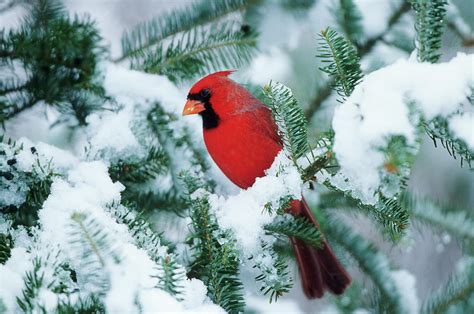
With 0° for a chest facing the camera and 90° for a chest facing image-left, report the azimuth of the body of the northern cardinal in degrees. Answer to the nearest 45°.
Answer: approximately 45°
